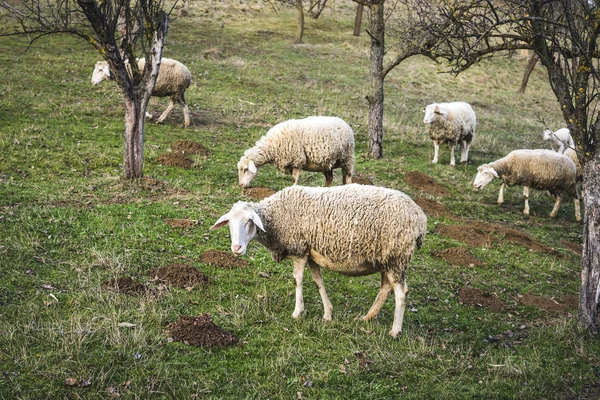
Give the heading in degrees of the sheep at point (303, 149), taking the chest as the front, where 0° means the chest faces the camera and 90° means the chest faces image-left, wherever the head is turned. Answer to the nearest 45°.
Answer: approximately 90°

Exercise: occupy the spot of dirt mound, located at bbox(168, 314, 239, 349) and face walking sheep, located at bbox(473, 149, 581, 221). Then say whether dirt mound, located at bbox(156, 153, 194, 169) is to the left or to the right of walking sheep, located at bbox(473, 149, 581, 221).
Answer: left

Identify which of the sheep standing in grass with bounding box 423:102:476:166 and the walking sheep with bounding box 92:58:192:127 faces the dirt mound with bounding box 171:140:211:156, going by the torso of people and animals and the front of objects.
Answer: the sheep standing in grass

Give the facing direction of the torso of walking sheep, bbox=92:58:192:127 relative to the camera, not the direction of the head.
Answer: to the viewer's left

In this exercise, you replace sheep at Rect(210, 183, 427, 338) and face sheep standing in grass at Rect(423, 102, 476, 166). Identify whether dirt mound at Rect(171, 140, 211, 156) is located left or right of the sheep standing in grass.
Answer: left

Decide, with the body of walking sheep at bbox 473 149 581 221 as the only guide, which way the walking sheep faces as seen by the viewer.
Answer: to the viewer's left

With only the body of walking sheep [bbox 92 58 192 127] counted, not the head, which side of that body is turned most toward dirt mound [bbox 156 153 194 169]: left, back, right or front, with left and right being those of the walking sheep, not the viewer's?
left

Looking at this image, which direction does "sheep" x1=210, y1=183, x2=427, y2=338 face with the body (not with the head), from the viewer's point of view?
to the viewer's left

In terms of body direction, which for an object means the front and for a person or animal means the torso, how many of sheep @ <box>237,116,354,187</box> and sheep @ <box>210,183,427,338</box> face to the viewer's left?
2
